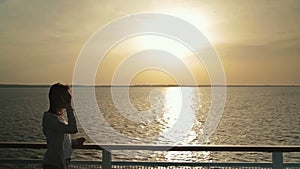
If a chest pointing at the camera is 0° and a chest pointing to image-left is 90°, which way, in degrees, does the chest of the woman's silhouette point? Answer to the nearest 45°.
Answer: approximately 270°
